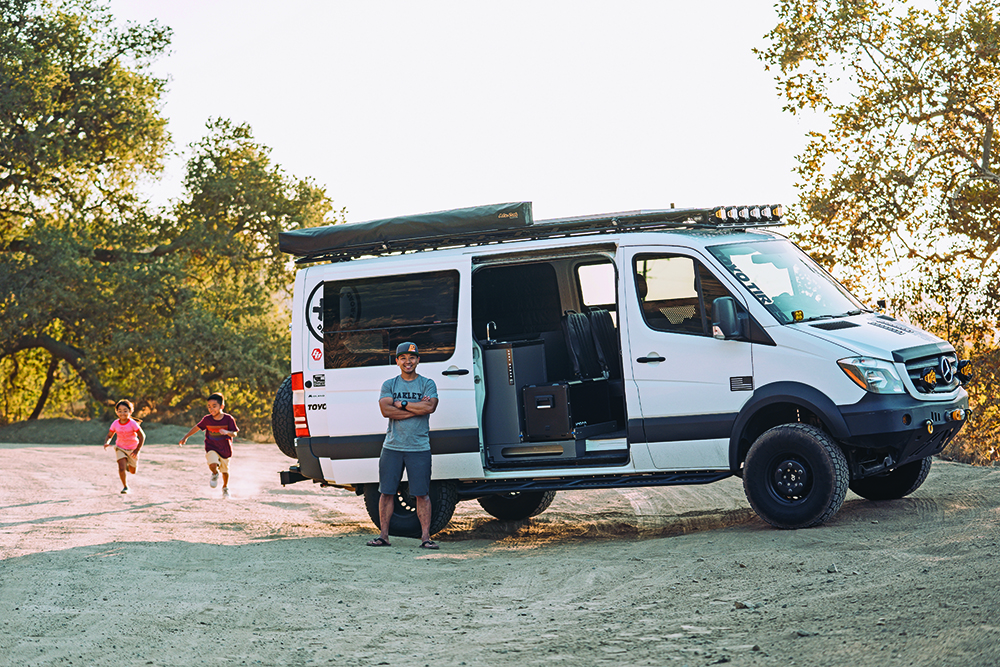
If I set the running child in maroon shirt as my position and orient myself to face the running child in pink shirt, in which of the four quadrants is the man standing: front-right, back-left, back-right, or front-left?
back-left

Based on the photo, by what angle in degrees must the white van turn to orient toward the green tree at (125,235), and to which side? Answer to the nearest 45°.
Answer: approximately 180°

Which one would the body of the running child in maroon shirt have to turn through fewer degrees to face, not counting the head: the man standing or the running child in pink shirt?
the man standing

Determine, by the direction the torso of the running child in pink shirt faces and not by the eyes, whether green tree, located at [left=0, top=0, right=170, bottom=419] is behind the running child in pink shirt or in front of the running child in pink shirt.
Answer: behind

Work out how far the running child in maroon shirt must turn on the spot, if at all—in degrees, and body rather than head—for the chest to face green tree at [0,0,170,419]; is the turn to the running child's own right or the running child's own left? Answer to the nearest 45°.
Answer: approximately 180°

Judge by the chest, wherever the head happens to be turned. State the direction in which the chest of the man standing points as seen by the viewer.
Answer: toward the camera

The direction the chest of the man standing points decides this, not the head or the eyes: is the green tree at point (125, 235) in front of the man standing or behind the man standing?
behind

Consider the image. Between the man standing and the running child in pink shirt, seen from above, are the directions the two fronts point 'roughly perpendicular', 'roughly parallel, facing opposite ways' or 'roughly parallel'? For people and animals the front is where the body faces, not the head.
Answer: roughly parallel

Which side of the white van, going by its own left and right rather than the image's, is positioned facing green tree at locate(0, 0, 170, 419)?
back

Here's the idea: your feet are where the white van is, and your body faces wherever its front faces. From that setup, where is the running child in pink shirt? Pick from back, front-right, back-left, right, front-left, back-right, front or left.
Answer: back

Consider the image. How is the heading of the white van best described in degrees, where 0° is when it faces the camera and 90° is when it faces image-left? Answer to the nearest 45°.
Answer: approximately 315°

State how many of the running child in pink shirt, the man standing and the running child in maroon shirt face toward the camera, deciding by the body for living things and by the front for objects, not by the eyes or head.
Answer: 3

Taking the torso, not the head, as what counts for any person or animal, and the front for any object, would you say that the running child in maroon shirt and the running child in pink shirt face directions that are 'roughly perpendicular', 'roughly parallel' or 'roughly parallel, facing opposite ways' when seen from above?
roughly parallel

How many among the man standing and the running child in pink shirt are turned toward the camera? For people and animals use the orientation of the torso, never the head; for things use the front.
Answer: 2

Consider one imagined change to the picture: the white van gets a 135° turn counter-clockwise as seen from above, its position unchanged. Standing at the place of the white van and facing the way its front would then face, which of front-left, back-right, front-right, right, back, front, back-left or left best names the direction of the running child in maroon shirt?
front-left

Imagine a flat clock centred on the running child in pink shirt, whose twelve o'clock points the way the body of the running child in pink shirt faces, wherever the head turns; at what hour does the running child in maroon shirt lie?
The running child in maroon shirt is roughly at 10 o'clock from the running child in pink shirt.

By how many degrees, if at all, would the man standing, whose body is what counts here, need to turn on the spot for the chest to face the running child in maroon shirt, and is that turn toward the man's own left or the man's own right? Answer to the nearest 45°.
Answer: approximately 135° to the man's own right

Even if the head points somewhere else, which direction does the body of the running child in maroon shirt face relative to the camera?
toward the camera
